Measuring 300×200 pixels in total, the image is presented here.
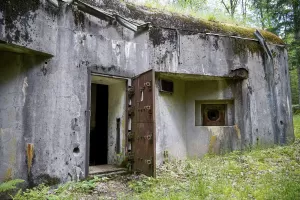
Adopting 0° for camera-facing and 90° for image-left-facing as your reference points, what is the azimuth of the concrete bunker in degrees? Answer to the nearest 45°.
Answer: approximately 315°
